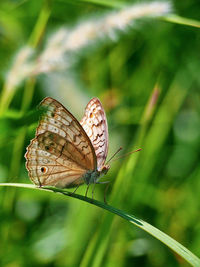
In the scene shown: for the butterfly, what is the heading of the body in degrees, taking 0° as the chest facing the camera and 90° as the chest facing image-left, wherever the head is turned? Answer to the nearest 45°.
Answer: approximately 315°
